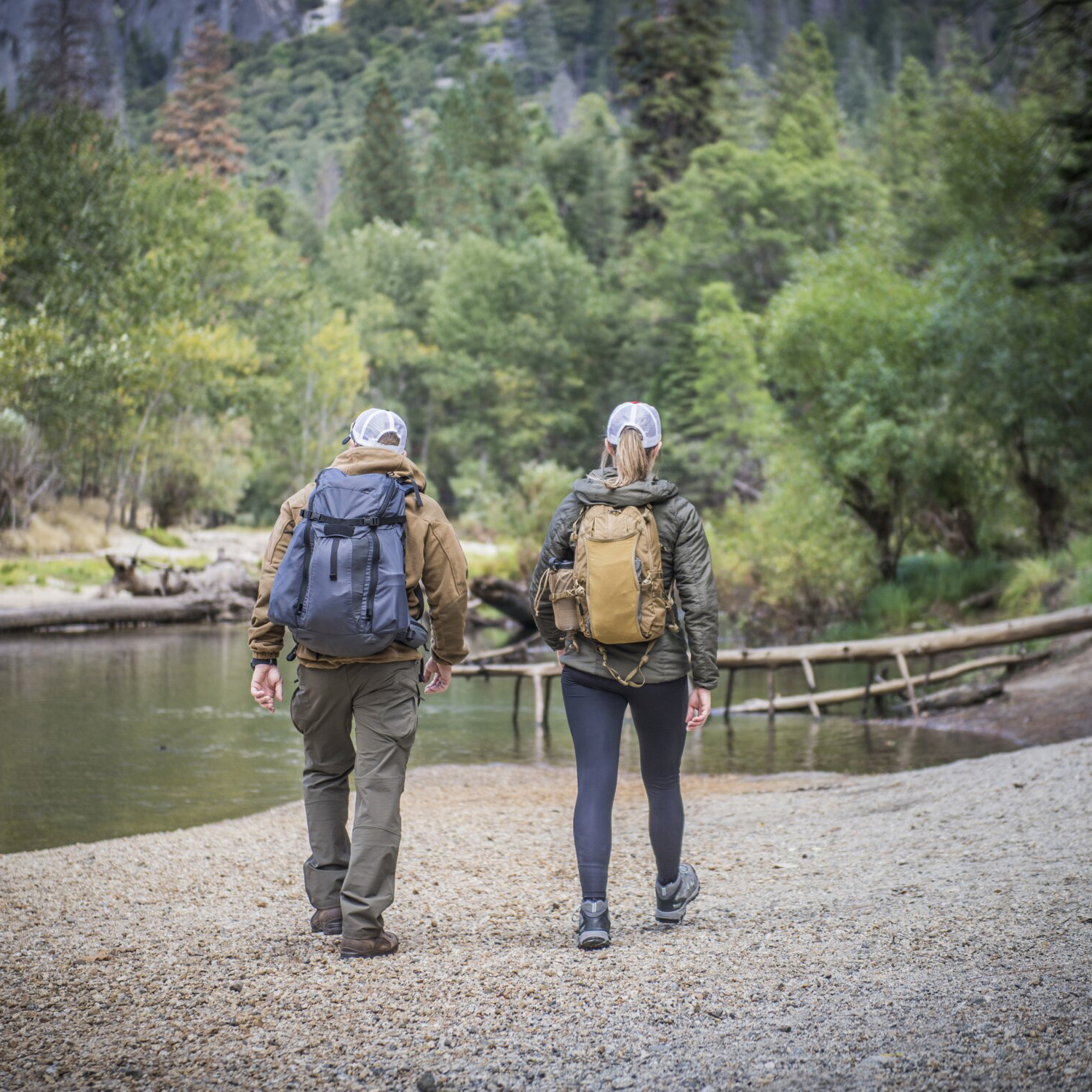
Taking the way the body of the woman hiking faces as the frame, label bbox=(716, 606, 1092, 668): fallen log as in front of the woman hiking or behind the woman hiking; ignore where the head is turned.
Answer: in front

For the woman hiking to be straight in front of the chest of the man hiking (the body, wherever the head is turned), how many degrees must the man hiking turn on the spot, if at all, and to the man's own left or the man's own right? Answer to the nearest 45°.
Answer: approximately 90° to the man's own right

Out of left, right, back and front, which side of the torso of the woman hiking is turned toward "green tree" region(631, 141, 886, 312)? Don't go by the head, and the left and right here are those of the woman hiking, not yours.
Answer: front

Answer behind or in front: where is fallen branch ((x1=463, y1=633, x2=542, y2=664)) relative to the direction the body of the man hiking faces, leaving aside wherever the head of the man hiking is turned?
in front

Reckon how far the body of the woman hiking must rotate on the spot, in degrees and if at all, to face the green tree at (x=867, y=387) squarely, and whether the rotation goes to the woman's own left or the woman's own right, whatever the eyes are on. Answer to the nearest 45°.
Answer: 0° — they already face it

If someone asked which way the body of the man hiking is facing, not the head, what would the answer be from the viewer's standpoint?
away from the camera

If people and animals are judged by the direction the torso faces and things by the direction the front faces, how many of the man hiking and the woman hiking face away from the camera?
2

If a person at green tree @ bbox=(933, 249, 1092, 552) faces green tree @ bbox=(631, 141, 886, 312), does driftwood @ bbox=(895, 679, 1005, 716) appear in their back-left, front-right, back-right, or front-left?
back-left

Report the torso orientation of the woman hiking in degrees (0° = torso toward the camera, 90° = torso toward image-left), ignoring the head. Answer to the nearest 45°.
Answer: approximately 180°

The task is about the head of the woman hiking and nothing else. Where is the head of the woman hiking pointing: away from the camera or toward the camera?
away from the camera

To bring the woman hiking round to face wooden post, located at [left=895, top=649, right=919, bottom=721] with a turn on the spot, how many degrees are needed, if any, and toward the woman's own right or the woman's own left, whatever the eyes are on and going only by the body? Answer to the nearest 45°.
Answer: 0° — they already face it

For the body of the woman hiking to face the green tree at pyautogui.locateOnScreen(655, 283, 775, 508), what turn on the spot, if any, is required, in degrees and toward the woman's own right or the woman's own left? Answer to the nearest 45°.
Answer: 0° — they already face it
